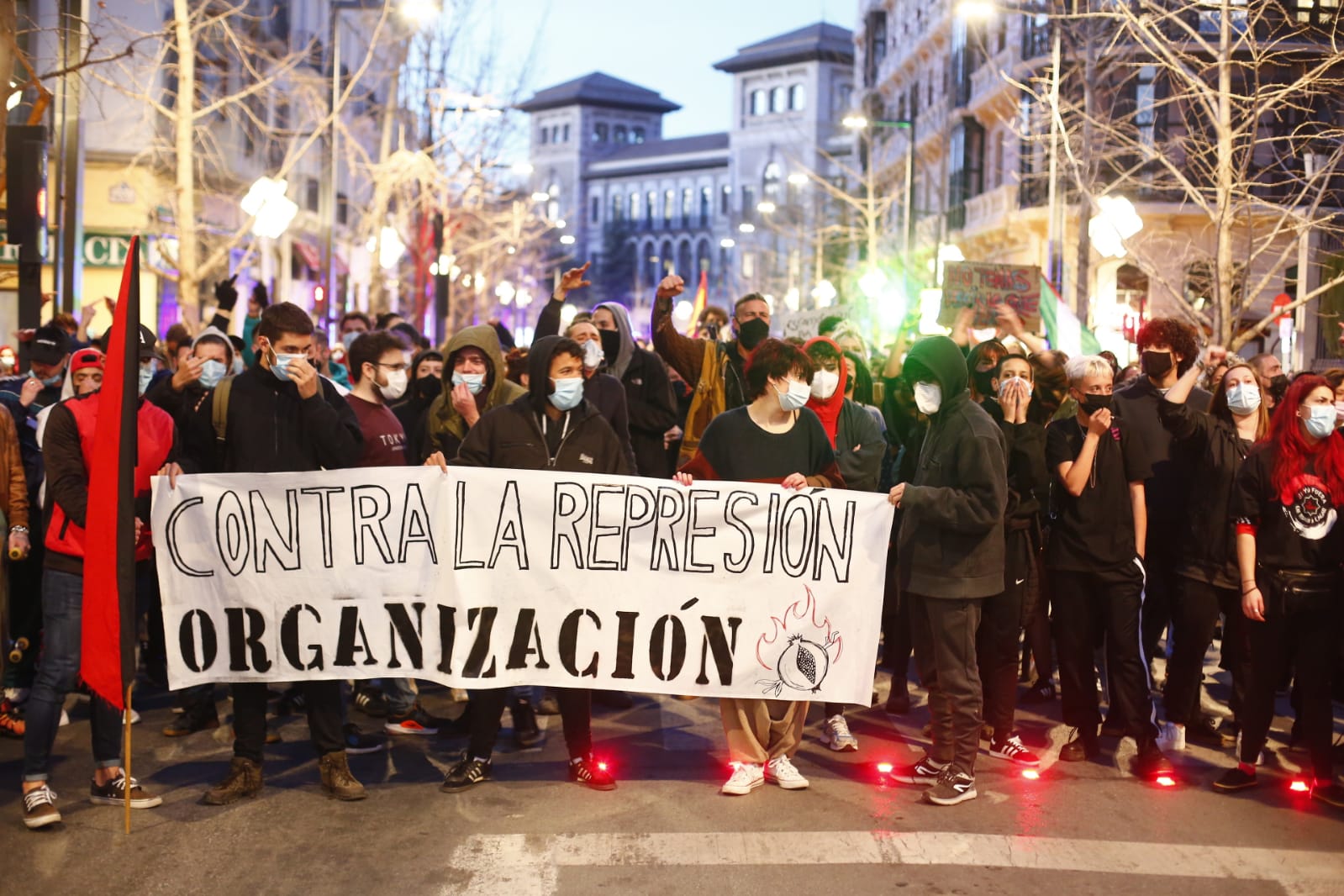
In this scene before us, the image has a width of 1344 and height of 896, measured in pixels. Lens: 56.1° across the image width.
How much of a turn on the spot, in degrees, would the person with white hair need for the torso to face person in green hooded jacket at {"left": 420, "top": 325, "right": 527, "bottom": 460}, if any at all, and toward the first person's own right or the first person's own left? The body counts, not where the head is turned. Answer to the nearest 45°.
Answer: approximately 90° to the first person's own right

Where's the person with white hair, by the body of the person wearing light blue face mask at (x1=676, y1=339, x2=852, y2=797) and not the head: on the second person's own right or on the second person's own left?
on the second person's own left

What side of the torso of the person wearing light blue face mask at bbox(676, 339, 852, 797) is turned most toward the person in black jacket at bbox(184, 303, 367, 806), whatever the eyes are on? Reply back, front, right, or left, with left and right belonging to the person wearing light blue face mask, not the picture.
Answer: right

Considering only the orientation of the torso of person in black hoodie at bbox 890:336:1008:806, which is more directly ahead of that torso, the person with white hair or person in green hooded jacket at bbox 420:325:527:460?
the person in green hooded jacket

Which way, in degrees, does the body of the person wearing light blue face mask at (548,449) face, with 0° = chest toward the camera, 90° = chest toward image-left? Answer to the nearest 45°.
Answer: approximately 0°

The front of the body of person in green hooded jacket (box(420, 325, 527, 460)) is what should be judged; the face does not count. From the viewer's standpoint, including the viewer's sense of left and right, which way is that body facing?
facing the viewer

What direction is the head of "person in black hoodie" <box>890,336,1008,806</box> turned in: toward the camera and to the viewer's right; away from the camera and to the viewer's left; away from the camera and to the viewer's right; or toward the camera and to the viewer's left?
toward the camera and to the viewer's left

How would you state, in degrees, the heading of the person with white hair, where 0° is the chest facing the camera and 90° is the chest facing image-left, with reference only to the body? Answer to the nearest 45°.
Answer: approximately 0°

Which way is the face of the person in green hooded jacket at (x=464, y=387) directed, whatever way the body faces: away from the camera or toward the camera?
toward the camera

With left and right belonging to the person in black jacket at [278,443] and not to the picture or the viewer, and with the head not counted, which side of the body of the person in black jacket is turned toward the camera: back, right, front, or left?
front

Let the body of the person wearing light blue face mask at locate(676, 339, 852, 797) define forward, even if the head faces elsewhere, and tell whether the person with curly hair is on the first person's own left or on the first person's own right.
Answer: on the first person's own left

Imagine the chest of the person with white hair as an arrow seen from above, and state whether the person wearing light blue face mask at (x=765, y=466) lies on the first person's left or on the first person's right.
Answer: on the first person's right

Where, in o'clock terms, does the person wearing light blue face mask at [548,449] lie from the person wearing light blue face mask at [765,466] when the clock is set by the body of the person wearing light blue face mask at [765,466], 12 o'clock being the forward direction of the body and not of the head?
the person wearing light blue face mask at [548,449] is roughly at 3 o'clock from the person wearing light blue face mask at [765,466].
